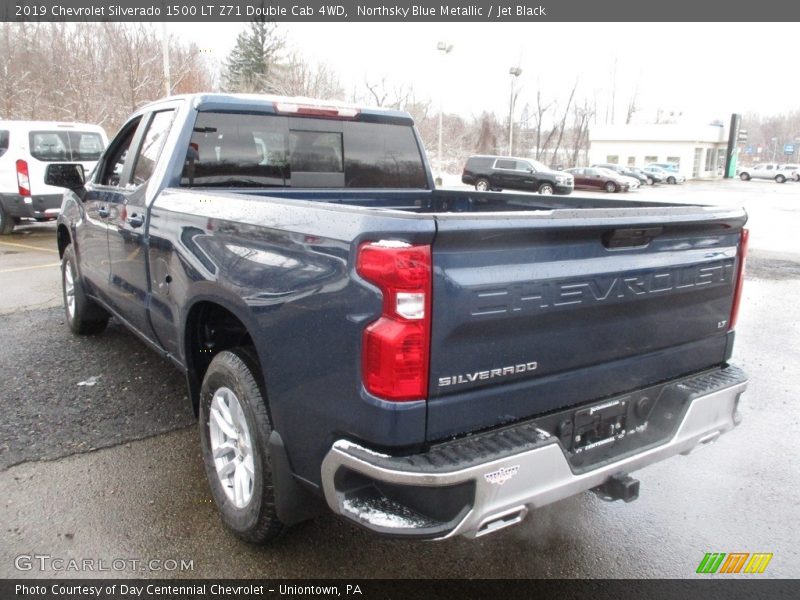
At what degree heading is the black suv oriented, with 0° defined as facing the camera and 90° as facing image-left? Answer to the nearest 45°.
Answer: approximately 315°

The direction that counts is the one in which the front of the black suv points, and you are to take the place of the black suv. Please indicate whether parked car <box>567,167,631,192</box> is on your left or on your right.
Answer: on your left

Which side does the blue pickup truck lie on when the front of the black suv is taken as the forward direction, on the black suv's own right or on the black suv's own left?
on the black suv's own right

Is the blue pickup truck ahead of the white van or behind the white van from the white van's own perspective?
behind

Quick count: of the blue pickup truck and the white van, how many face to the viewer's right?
0

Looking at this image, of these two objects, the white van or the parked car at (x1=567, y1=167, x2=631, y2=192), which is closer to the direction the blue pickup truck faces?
the white van

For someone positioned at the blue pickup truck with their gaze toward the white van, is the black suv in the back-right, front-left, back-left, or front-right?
front-right

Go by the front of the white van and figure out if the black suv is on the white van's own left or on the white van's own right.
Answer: on the white van's own right

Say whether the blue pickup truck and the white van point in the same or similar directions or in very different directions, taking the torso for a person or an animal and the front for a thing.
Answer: same or similar directions

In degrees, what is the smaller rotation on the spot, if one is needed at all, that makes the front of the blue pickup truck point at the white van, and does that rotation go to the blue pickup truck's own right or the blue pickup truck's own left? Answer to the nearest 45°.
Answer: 0° — it already faces it

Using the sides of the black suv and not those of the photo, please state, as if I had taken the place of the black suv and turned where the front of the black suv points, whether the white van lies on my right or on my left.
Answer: on my right

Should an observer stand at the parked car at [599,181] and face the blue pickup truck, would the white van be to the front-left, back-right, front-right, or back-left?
front-right

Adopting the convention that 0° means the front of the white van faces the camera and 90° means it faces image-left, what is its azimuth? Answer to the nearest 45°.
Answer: approximately 135°

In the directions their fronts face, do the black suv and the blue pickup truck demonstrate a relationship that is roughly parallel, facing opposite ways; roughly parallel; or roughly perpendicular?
roughly parallel, facing opposite ways

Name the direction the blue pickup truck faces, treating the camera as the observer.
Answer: facing away from the viewer and to the left of the viewer

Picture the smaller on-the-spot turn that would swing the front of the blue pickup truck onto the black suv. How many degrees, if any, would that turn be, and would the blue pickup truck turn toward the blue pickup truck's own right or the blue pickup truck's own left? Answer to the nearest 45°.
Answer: approximately 45° to the blue pickup truck's own right
